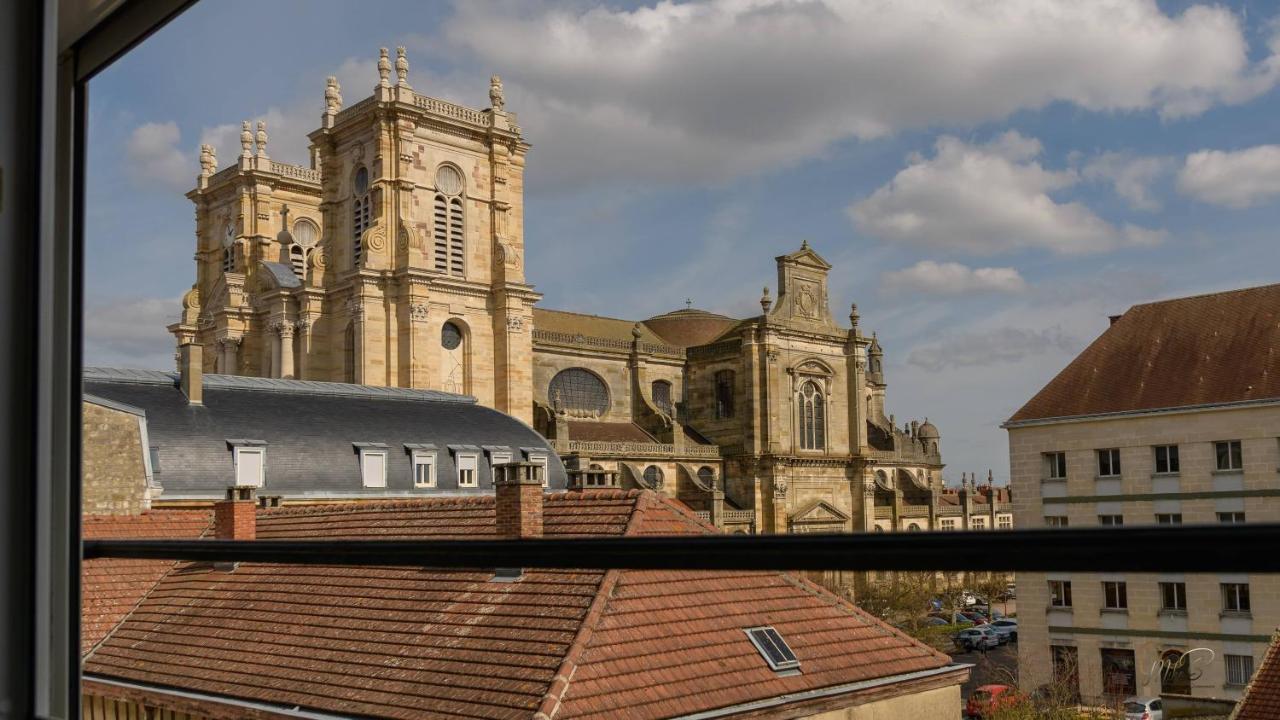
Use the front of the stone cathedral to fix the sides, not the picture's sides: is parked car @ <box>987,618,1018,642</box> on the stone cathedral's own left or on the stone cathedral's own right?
on the stone cathedral's own left

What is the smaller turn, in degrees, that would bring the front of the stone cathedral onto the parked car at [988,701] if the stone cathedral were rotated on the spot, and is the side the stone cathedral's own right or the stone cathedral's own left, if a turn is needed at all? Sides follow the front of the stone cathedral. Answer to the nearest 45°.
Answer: approximately 90° to the stone cathedral's own left

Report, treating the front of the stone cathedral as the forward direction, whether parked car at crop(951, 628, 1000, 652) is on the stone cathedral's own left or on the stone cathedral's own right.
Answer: on the stone cathedral's own left

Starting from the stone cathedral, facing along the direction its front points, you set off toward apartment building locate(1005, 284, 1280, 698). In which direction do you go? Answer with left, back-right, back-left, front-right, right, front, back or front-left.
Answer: left

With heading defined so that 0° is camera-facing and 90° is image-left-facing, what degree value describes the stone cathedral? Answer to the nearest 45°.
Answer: approximately 45°

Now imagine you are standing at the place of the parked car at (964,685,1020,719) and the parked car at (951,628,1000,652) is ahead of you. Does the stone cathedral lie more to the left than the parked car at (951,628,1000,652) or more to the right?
left
